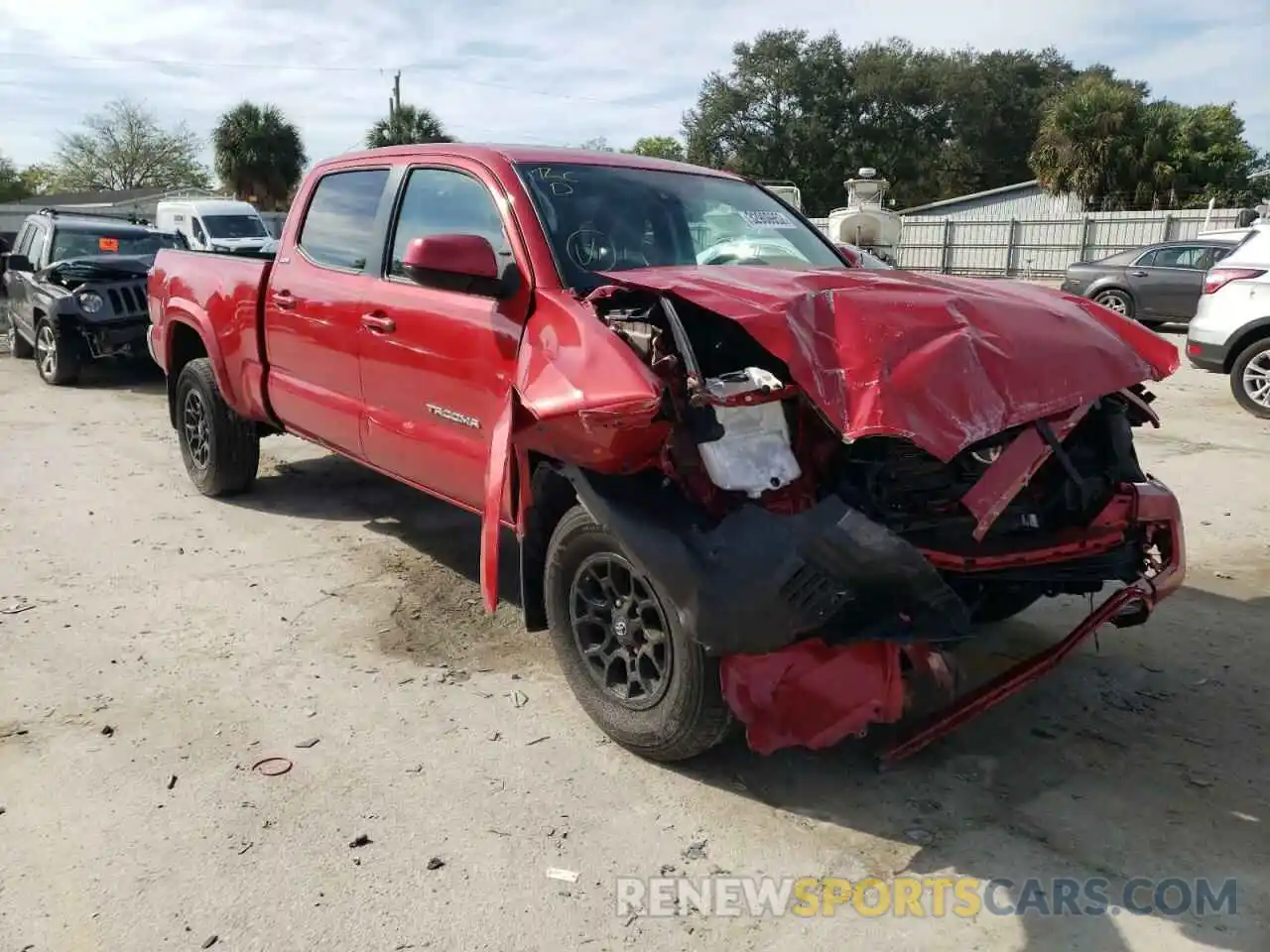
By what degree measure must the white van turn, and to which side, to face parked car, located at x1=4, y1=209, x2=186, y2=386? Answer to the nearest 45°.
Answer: approximately 45° to its right

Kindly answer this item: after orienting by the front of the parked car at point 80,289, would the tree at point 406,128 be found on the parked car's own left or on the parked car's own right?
on the parked car's own left

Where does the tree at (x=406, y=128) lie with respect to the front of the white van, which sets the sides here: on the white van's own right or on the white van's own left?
on the white van's own left

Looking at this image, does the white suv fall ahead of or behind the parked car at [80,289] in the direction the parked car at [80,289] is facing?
ahead

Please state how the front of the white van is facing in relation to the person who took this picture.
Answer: facing the viewer and to the right of the viewer

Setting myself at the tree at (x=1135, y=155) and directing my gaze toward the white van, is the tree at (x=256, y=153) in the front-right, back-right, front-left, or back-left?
front-right

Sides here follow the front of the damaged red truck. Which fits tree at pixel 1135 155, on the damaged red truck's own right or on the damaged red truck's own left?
on the damaged red truck's own left

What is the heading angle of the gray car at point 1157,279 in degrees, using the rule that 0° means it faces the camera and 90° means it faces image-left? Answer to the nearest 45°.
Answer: approximately 270°

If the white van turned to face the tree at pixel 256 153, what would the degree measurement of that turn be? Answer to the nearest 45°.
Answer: approximately 135° to its left
